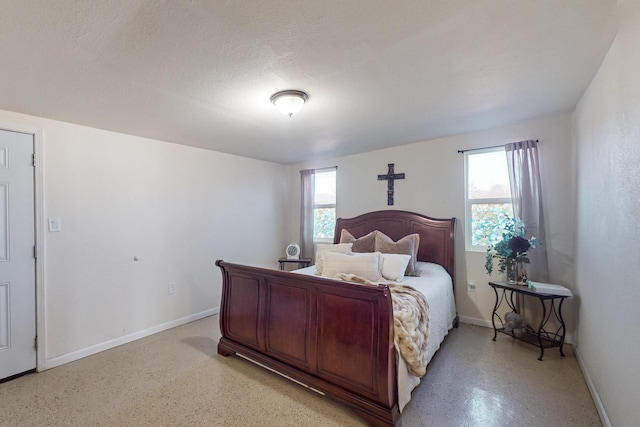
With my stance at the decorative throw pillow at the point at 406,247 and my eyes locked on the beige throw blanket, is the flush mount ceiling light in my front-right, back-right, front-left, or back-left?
front-right

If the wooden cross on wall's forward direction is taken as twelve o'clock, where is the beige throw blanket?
The beige throw blanket is roughly at 12 o'clock from the wooden cross on wall.

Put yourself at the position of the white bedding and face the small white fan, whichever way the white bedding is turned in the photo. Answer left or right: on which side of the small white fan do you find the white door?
left

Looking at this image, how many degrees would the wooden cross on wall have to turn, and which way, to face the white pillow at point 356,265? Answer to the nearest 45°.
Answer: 0° — it already faces it

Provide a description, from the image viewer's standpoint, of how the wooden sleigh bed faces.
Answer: facing the viewer and to the left of the viewer

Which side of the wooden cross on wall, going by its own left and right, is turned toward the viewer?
front

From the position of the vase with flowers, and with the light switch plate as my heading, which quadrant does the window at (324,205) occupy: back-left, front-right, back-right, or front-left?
front-right

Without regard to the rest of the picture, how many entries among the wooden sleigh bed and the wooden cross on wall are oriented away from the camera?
0

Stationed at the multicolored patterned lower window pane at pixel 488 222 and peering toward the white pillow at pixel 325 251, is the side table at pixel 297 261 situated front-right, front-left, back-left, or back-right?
front-right
